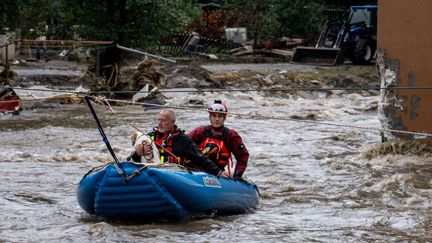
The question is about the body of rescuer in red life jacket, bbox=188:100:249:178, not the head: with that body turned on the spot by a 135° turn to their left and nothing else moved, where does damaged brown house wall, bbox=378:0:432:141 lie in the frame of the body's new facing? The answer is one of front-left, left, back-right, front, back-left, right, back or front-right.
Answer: front

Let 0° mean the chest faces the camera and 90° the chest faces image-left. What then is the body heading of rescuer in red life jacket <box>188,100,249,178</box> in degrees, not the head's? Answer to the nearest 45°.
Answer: approximately 0°
